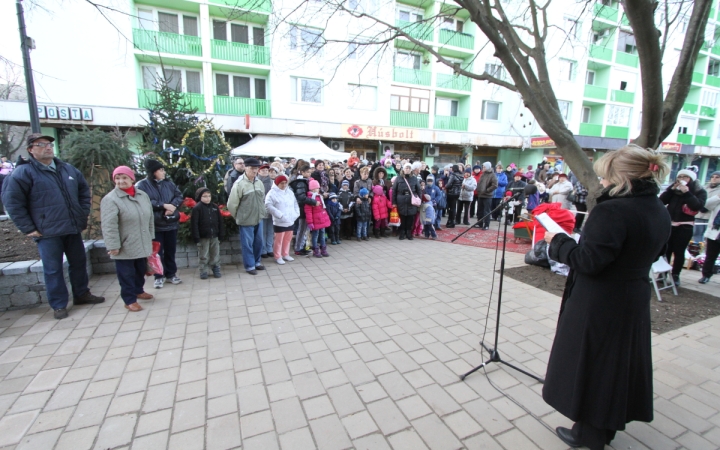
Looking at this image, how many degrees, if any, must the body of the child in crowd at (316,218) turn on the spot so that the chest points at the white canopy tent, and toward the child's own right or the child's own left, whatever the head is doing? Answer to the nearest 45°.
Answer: approximately 135° to the child's own left

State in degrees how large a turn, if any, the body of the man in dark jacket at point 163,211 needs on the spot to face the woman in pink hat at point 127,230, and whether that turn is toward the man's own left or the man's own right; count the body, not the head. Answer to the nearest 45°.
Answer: approximately 90° to the man's own right

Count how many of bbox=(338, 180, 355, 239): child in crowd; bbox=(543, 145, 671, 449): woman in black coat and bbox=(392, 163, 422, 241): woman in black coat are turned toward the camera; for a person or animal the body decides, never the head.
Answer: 2

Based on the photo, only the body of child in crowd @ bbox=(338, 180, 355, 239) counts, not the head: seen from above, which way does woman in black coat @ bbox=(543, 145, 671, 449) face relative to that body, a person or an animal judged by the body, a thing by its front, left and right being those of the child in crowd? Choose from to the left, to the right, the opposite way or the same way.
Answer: the opposite way

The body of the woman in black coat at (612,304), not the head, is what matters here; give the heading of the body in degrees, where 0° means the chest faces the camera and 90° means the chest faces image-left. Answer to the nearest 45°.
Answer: approximately 135°

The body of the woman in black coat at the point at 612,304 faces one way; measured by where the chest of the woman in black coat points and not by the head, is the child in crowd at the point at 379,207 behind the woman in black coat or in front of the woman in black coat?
in front

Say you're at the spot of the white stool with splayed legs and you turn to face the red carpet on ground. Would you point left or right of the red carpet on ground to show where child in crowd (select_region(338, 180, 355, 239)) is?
left

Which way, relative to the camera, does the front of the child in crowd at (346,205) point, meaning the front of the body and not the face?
toward the camera

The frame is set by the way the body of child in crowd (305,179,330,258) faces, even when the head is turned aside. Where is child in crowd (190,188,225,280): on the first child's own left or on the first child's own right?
on the first child's own right

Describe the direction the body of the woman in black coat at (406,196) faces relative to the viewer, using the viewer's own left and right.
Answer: facing the viewer

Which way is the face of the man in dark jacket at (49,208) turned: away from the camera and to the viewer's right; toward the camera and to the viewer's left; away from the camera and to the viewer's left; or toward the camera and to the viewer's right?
toward the camera and to the viewer's right

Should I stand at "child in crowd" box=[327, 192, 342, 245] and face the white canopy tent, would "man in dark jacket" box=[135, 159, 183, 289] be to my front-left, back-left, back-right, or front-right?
back-left

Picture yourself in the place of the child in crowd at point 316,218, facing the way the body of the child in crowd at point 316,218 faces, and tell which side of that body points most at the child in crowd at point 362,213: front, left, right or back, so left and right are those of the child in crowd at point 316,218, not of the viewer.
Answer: left

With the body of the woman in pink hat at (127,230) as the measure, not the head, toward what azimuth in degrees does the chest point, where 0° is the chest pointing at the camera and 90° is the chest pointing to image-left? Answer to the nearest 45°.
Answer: approximately 315°
